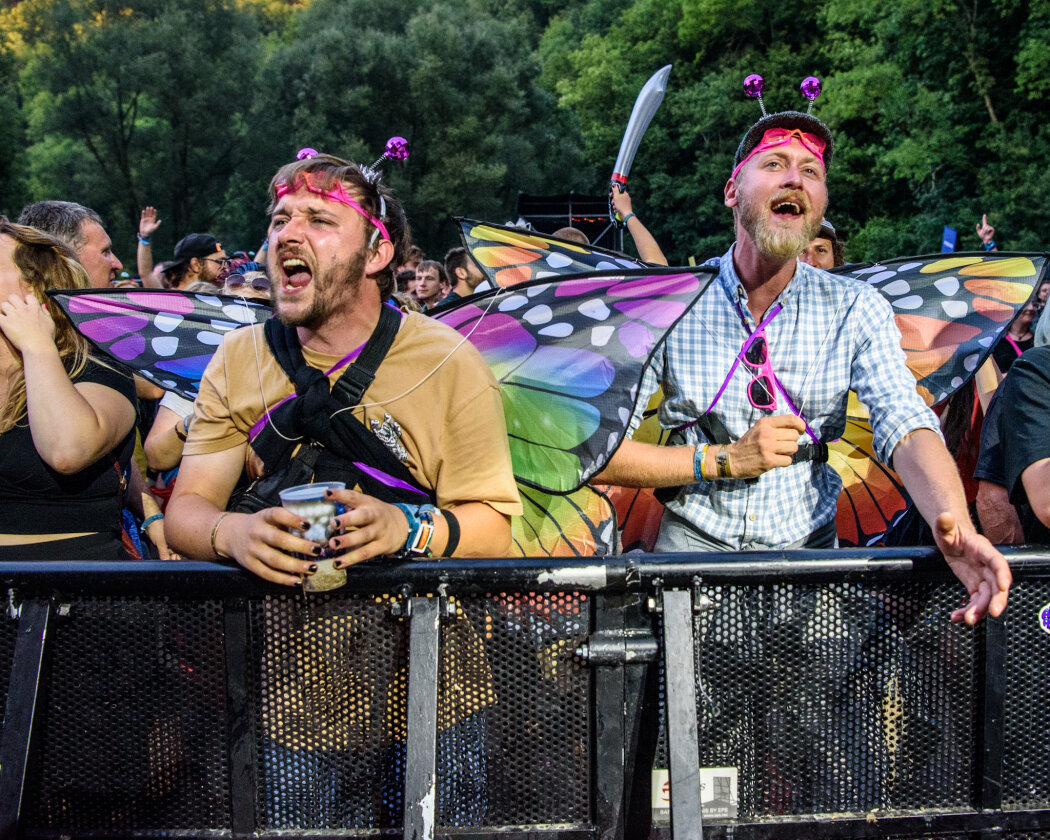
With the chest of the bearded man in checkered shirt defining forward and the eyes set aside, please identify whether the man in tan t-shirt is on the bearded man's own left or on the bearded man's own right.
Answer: on the bearded man's own right

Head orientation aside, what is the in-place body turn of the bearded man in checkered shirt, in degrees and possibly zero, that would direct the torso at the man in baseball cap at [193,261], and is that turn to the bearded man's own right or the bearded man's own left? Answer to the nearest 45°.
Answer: approximately 135° to the bearded man's own right

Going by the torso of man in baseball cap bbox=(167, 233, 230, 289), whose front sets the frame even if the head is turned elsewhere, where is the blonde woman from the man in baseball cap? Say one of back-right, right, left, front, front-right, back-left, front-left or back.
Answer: right

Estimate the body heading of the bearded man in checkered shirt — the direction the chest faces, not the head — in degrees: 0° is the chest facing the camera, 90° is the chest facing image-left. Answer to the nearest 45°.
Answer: approximately 0°
